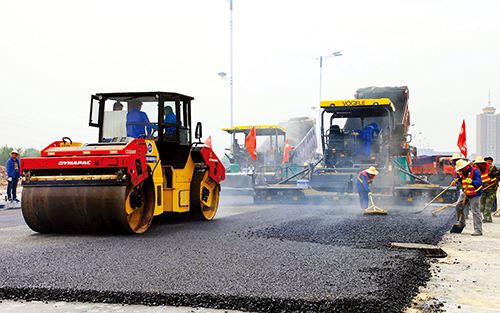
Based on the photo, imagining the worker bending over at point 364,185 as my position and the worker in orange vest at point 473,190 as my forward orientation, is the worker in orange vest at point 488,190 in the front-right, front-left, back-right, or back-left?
front-left

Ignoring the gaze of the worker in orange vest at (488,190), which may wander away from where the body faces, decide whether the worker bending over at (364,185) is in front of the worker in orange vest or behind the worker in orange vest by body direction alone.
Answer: in front

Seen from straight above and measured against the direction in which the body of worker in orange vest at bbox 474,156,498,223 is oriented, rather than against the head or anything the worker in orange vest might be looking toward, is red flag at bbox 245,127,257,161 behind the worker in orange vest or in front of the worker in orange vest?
in front

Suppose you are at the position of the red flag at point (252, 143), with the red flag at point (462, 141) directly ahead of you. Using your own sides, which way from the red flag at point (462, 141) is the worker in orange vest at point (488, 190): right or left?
right

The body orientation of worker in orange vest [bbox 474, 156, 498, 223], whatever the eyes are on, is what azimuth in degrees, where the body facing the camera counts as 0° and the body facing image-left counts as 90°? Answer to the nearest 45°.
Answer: approximately 90°

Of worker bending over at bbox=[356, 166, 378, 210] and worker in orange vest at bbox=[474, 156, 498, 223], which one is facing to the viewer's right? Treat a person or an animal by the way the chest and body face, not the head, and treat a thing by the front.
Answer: the worker bending over

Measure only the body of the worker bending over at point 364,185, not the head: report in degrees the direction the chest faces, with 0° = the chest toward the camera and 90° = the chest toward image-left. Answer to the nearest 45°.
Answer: approximately 270°

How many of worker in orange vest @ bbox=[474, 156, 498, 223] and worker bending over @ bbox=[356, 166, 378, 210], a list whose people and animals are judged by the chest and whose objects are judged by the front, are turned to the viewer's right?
1

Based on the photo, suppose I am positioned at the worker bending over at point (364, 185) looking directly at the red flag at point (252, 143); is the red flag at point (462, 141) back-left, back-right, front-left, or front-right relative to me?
front-right

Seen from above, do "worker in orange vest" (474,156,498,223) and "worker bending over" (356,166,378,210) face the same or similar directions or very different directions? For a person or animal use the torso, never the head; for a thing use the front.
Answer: very different directions
